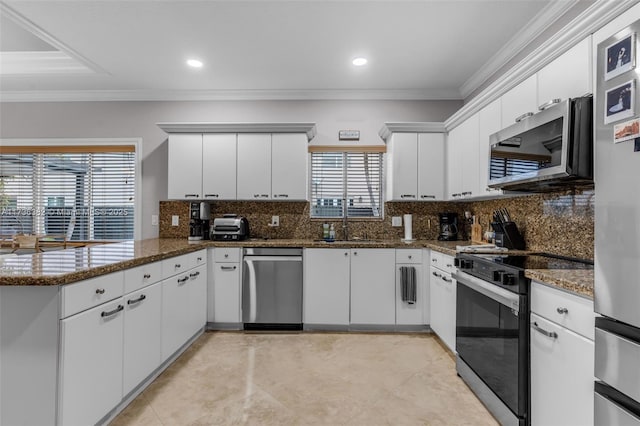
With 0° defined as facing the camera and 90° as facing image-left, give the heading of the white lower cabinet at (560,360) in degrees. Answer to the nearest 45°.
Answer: approximately 45°

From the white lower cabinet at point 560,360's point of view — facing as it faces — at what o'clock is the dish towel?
The dish towel is roughly at 3 o'clock from the white lower cabinet.

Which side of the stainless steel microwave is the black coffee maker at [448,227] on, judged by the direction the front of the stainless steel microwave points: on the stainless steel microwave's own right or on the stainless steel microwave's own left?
on the stainless steel microwave's own right

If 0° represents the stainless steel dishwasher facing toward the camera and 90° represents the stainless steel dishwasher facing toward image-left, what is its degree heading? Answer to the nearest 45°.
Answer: approximately 0°

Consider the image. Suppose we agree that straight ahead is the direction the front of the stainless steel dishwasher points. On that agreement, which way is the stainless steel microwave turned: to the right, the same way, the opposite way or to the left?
to the right

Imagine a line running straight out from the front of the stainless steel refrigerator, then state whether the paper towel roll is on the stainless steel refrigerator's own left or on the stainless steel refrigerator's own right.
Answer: on the stainless steel refrigerator's own right

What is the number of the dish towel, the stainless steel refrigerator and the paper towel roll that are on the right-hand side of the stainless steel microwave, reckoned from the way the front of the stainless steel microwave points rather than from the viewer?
2

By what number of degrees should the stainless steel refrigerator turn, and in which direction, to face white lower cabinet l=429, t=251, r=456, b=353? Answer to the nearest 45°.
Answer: approximately 90° to its right

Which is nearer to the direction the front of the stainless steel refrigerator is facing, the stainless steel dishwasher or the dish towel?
the stainless steel dishwasher

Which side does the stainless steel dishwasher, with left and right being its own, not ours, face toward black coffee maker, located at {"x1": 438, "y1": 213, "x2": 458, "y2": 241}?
left

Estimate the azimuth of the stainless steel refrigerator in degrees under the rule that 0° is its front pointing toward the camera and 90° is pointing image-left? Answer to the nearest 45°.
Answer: approximately 45°
